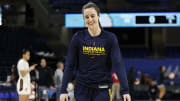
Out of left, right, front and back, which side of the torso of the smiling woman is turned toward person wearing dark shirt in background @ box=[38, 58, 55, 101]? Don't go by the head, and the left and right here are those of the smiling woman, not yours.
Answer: back

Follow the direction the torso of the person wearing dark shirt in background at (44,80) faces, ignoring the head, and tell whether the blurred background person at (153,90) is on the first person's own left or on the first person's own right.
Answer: on the first person's own left

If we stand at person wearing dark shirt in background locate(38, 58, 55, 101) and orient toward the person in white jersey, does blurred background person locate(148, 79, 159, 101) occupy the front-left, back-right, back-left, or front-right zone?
back-left

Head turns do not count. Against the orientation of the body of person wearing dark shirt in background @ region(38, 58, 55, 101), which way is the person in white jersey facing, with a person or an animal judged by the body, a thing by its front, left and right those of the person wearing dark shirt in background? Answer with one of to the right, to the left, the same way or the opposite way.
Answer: to the left

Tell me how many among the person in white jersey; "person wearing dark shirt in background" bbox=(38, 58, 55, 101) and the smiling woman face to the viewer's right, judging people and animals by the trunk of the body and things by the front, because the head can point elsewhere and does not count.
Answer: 1

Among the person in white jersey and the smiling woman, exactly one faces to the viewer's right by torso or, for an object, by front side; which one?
the person in white jersey

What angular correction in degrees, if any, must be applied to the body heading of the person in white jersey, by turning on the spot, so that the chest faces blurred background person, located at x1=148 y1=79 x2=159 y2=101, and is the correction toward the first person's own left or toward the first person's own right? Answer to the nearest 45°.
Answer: approximately 45° to the first person's own left

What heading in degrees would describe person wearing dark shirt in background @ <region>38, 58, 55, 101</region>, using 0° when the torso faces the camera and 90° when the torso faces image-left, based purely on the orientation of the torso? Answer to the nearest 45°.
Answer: approximately 0°

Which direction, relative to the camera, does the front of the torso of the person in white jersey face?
to the viewer's right

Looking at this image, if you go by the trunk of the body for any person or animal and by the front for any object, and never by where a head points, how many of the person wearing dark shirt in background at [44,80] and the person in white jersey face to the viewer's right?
1
